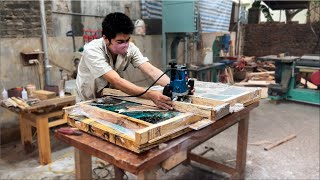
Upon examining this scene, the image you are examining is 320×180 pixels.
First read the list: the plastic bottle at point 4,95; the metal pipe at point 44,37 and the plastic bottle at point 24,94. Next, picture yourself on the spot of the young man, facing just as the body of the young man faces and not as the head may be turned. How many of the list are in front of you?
0

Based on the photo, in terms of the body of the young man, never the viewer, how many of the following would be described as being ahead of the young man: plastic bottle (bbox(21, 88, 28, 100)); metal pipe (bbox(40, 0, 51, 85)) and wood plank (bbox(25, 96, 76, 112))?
0

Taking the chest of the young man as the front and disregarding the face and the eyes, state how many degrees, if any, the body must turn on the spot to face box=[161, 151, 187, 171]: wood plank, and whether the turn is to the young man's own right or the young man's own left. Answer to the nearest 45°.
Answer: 0° — they already face it

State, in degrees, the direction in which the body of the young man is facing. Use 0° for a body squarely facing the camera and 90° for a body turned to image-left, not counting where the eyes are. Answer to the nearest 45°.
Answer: approximately 315°

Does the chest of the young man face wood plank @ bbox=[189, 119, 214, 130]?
yes

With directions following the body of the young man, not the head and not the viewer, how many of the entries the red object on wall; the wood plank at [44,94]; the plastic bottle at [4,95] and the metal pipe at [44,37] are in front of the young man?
0

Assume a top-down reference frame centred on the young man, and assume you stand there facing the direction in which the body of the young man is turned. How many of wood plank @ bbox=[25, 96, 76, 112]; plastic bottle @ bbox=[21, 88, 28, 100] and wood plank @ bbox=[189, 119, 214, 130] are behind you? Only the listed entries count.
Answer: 2

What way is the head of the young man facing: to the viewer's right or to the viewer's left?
to the viewer's right

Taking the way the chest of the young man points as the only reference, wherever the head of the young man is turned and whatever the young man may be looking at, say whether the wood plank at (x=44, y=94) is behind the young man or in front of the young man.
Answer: behind

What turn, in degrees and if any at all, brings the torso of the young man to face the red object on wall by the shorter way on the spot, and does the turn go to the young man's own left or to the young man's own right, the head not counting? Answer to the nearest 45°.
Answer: approximately 135° to the young man's own left

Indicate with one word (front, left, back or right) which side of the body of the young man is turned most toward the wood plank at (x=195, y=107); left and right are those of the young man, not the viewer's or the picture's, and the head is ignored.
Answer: front
